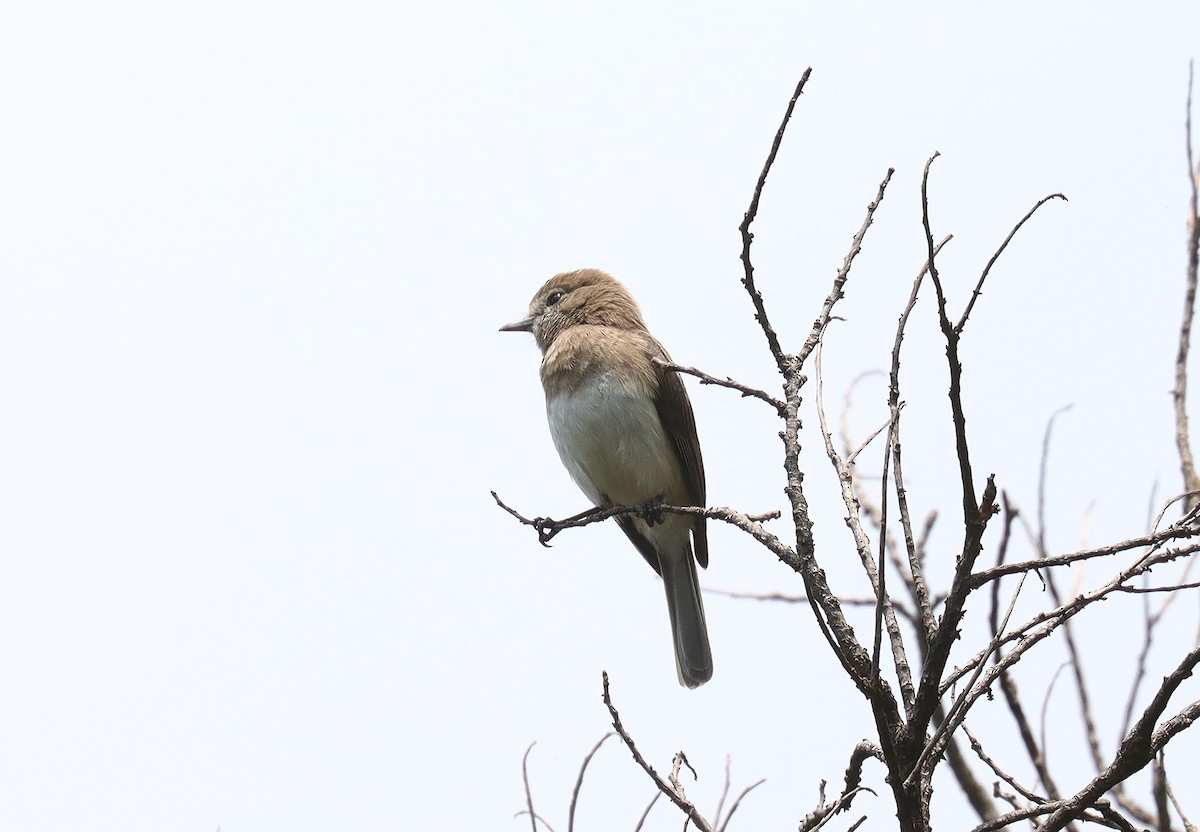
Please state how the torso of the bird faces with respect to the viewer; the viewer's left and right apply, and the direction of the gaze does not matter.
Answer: facing the viewer and to the left of the viewer
